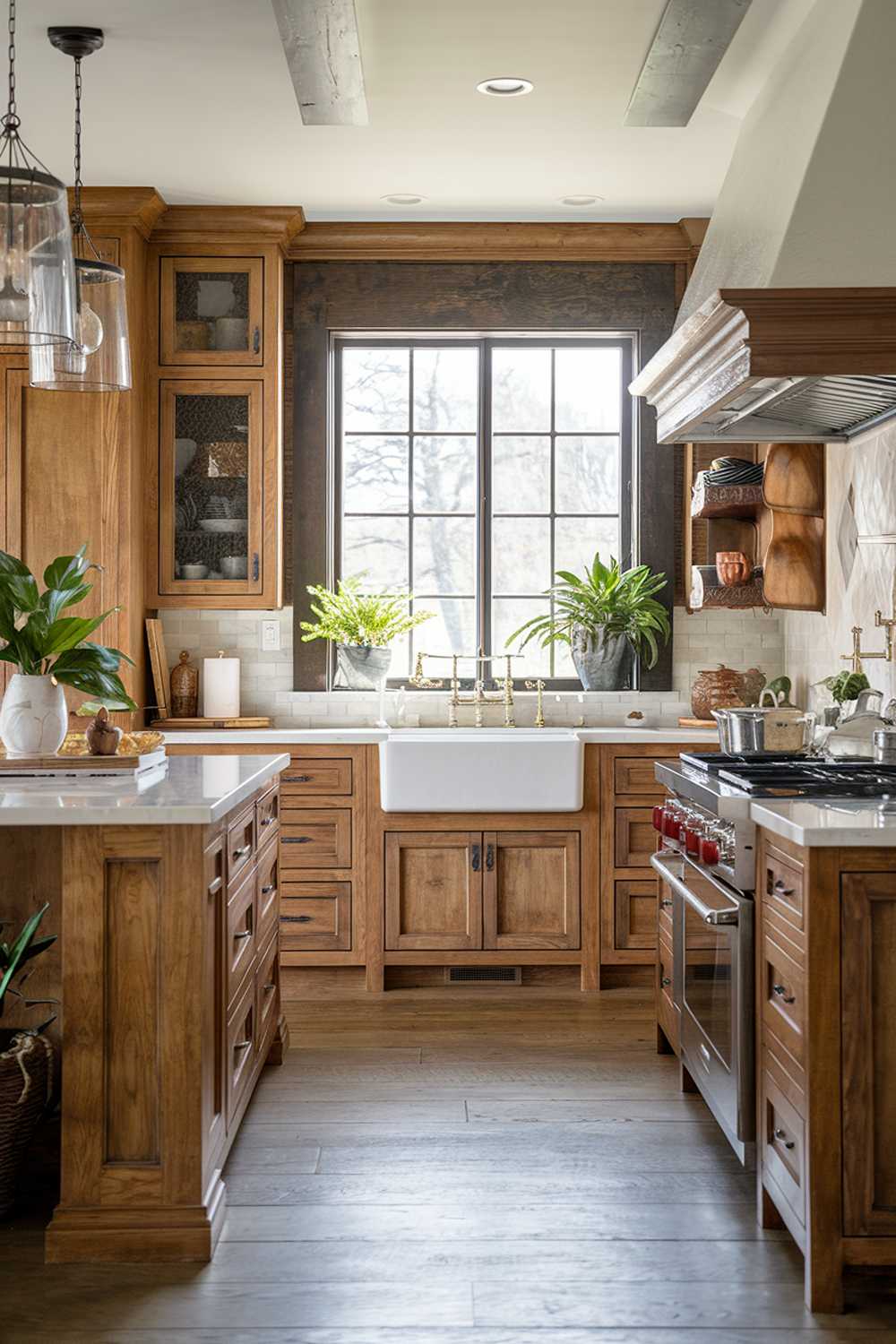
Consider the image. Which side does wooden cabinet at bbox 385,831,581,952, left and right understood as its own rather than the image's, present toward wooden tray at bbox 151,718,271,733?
right

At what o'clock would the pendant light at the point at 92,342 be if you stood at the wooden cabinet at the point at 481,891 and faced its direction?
The pendant light is roughly at 1 o'clock from the wooden cabinet.

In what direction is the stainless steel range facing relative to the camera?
to the viewer's left

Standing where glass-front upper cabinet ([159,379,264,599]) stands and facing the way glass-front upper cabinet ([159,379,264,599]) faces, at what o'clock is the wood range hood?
The wood range hood is roughly at 11 o'clock from the glass-front upper cabinet.

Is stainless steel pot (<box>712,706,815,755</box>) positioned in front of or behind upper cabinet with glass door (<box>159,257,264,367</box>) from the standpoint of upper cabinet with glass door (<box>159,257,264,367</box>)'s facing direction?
in front

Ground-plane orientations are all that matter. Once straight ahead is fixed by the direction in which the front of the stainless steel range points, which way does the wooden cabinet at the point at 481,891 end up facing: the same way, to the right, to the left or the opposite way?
to the left

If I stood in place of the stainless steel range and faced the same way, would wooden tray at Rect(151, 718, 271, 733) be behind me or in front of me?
in front

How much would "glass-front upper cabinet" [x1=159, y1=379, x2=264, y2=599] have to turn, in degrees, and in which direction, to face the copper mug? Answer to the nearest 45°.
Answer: approximately 90° to its left

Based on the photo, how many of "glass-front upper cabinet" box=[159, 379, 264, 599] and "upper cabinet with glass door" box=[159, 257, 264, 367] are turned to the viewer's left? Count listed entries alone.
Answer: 0

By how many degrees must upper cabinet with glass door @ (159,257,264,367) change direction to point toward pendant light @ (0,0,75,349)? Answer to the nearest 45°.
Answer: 0° — it already faces it
